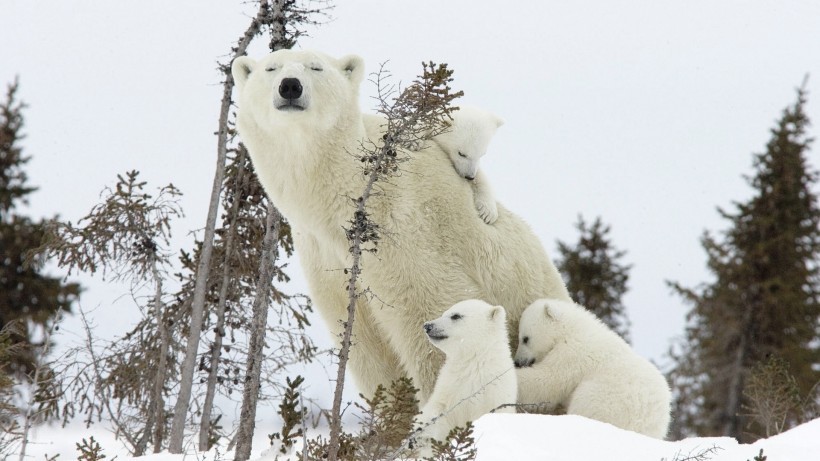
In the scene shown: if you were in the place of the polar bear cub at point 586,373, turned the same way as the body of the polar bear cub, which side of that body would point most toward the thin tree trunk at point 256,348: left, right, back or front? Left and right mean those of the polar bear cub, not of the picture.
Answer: front

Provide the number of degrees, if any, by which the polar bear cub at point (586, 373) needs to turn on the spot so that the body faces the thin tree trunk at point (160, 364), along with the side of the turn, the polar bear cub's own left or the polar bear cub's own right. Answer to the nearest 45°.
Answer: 0° — it already faces it

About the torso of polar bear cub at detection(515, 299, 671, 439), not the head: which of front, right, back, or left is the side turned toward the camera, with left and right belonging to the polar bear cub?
left

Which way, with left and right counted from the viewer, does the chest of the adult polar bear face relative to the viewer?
facing the viewer and to the left of the viewer

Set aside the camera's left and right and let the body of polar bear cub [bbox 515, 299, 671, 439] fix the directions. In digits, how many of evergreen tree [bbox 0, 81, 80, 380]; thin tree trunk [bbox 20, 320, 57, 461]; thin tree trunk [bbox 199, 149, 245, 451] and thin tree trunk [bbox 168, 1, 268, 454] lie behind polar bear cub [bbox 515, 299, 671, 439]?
0

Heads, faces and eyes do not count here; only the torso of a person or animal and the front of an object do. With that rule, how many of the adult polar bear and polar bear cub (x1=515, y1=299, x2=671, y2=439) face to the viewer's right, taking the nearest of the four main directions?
0

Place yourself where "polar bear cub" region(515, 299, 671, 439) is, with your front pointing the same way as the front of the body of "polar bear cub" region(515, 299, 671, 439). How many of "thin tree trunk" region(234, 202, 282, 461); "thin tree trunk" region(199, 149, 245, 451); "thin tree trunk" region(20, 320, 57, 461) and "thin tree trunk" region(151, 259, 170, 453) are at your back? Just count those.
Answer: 0

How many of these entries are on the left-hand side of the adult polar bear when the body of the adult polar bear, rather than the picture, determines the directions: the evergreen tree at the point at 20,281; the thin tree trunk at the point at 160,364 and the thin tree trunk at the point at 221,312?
0

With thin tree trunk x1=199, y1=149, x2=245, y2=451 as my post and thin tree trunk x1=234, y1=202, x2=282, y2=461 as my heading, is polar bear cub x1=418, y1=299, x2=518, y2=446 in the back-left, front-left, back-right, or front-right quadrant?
front-left

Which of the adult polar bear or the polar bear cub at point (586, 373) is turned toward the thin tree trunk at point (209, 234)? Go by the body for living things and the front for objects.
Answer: the polar bear cub

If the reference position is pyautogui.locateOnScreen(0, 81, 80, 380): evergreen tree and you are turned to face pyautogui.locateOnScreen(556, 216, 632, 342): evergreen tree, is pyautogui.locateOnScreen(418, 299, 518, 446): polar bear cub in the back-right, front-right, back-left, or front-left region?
front-right

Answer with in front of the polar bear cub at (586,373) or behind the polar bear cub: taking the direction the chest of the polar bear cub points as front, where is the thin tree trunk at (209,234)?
in front

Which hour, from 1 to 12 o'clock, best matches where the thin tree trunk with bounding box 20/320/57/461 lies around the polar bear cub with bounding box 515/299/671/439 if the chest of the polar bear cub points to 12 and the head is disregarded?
The thin tree trunk is roughly at 11 o'clock from the polar bear cub.

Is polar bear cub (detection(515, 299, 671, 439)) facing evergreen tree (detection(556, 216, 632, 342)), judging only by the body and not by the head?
no

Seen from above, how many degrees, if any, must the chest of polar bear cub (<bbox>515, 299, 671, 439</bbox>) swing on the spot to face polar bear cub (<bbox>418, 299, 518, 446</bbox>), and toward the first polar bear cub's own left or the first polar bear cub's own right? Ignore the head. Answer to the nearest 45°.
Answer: approximately 45° to the first polar bear cub's own left

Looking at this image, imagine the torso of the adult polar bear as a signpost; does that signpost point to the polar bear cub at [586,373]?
no
